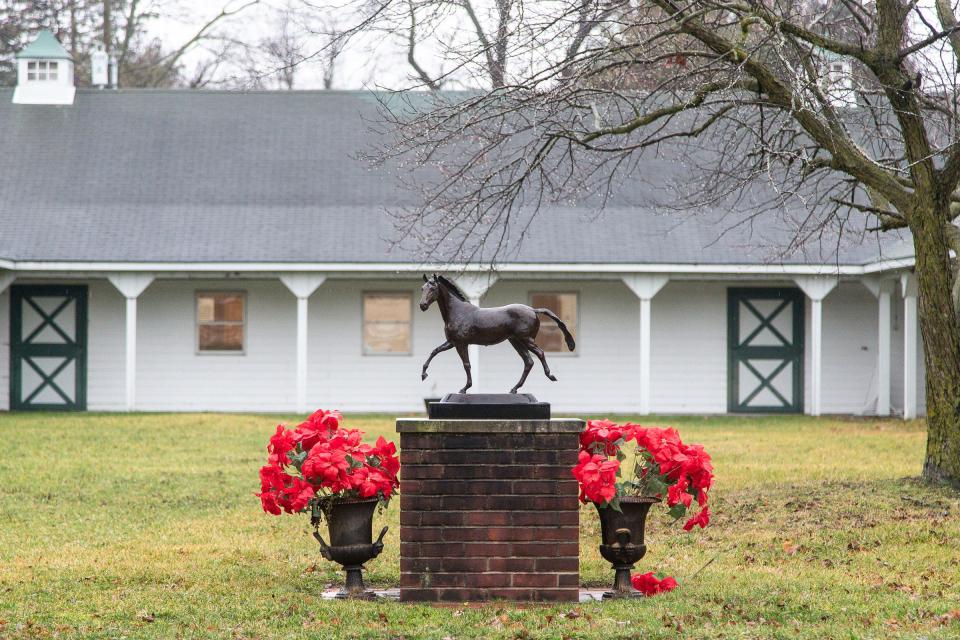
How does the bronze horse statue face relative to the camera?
to the viewer's left

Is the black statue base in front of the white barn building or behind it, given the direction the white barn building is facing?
in front

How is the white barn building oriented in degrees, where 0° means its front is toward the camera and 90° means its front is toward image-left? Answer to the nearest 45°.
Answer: approximately 0°

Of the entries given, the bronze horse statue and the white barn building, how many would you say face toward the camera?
1

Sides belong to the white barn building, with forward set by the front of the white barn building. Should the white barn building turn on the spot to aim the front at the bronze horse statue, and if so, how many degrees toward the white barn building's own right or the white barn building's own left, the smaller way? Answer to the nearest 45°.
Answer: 0° — it already faces it

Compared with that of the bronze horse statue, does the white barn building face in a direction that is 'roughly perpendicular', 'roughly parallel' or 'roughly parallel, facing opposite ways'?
roughly perpendicular

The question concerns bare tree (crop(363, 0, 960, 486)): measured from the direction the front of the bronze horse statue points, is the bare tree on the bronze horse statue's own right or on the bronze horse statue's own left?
on the bronze horse statue's own right
